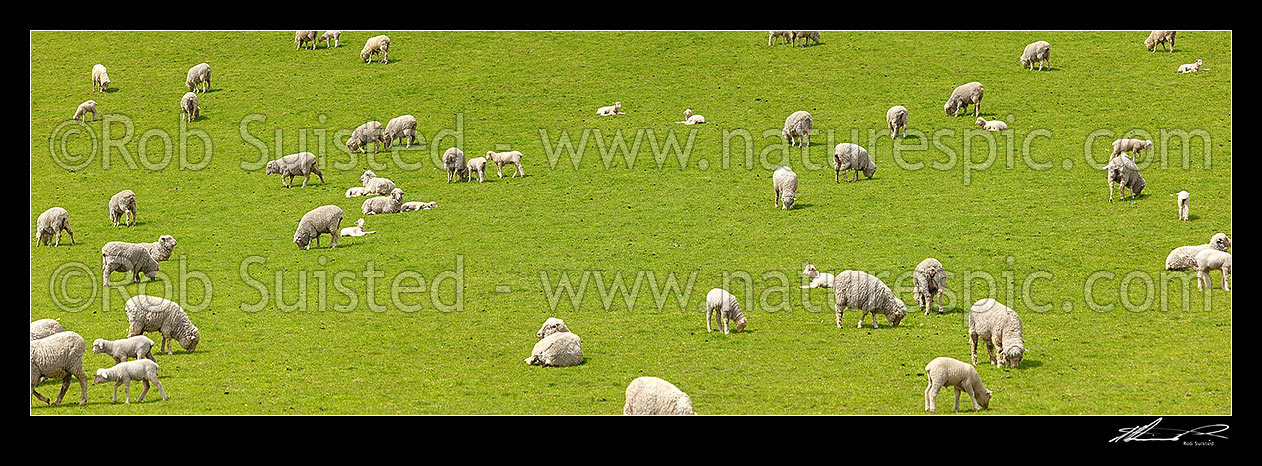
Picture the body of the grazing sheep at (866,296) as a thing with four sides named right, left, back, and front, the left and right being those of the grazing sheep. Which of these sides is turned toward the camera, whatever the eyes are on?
right

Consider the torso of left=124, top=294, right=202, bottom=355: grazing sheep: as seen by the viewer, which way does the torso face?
to the viewer's right

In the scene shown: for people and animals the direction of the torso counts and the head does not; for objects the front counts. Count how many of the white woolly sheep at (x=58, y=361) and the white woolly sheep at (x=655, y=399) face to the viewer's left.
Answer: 1

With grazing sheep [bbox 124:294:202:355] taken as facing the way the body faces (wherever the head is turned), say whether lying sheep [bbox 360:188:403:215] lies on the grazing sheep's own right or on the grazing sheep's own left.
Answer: on the grazing sheep's own left

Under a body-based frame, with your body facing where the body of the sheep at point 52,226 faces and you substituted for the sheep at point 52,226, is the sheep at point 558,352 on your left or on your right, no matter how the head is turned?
on your left

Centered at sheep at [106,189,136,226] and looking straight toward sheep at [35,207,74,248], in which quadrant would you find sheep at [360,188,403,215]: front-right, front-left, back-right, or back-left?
back-left

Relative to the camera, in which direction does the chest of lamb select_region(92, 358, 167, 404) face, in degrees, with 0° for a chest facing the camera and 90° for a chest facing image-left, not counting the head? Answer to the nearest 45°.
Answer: approximately 90°

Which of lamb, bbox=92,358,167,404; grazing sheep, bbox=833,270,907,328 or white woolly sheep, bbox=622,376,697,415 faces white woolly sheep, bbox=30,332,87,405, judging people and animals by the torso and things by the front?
the lamb

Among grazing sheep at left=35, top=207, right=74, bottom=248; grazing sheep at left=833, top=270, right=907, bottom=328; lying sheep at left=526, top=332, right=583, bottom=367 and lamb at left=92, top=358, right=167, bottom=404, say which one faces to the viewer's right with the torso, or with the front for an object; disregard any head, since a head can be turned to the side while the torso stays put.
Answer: grazing sheep at left=833, top=270, right=907, bottom=328
